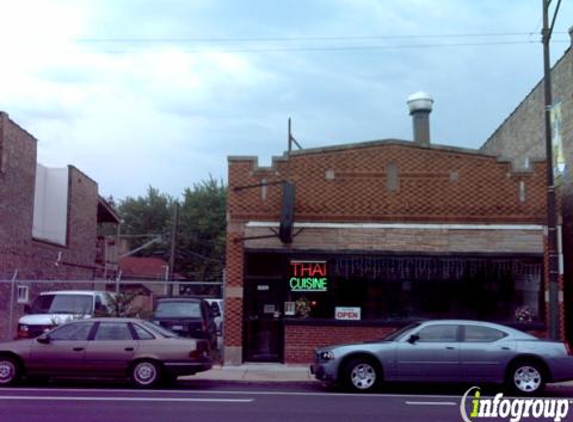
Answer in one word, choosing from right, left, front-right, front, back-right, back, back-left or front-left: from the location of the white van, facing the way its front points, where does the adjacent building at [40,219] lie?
back-right

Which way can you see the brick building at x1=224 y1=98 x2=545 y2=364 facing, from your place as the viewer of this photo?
facing the viewer

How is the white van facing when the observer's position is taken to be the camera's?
facing the viewer and to the left of the viewer

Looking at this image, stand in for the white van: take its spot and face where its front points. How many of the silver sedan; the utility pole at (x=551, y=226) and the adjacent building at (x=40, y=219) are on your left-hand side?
2

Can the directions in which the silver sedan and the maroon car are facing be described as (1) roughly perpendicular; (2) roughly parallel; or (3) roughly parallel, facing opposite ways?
roughly parallel

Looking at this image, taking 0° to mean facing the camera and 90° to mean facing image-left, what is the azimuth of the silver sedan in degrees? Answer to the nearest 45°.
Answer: approximately 90°

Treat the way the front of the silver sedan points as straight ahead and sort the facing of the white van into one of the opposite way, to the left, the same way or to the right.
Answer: to the left

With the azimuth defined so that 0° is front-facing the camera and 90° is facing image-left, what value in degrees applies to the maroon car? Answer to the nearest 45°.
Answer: approximately 90°

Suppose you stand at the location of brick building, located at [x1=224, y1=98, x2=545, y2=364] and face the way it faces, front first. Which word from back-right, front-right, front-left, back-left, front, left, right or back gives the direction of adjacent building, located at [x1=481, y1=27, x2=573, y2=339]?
back-left

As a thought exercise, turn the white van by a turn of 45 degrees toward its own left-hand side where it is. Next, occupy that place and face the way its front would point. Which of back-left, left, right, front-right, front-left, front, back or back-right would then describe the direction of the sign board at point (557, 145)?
left

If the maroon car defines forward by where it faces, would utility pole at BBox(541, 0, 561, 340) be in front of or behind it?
behind

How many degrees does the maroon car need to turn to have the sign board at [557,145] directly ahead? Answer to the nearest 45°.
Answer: approximately 180°

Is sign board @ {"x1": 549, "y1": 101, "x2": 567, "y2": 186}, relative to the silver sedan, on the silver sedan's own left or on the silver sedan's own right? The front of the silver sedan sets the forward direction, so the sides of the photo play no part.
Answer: on the silver sedan's own right

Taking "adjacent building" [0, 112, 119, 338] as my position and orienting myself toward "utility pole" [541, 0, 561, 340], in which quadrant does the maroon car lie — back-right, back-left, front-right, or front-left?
front-right
